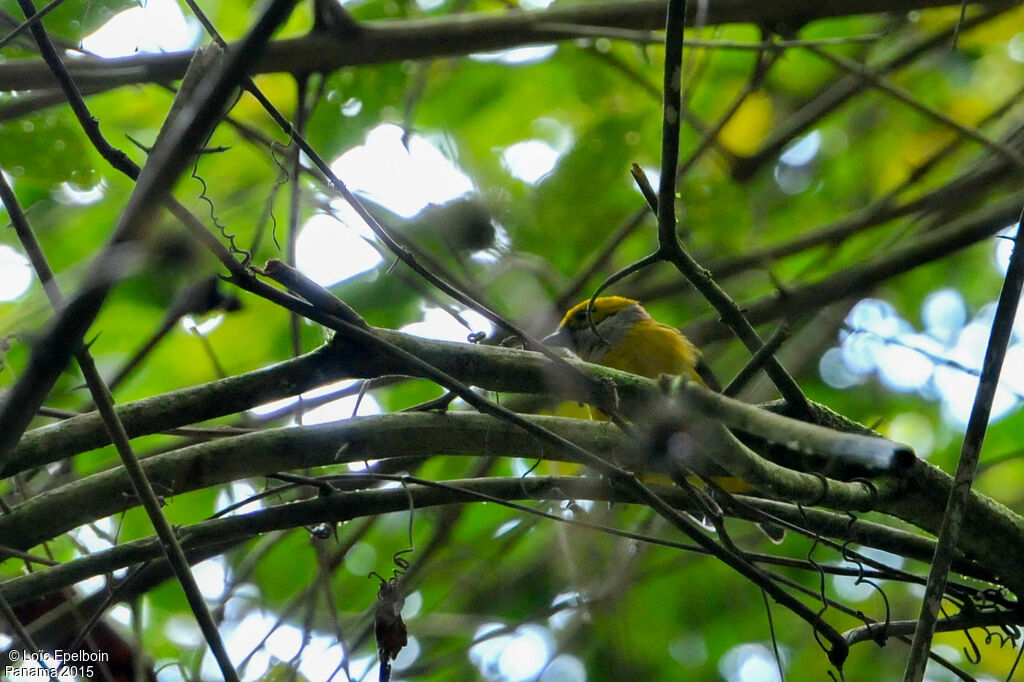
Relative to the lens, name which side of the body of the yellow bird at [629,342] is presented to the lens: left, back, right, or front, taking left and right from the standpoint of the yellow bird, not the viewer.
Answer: left
